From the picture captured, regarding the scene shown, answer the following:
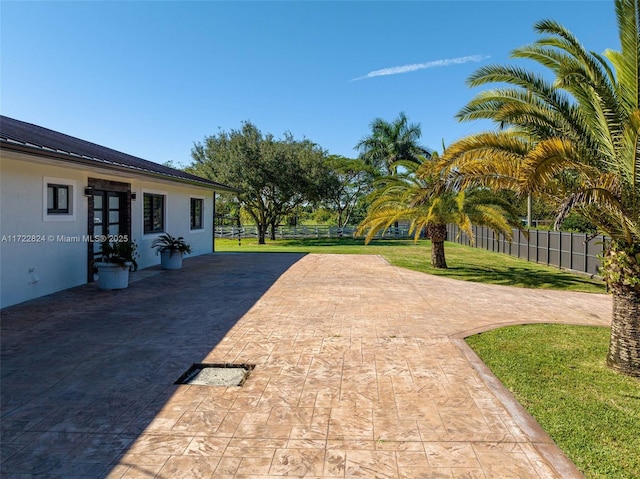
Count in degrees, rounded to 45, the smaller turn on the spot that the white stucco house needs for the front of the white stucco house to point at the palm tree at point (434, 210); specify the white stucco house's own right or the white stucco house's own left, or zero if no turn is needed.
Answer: approximately 45° to the white stucco house's own left

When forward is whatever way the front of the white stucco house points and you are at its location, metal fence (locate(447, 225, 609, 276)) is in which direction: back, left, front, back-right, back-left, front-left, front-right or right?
front-left

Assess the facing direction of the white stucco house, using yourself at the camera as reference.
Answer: facing the viewer and to the right of the viewer

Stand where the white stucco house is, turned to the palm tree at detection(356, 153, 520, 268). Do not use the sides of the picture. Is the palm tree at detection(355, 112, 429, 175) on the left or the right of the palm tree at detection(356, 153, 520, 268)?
left

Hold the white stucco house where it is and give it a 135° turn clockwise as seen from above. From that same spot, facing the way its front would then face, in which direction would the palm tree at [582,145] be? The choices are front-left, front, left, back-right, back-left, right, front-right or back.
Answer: back-left

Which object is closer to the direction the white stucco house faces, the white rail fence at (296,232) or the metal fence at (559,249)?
the metal fence

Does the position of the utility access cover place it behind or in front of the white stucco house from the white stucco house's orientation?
in front

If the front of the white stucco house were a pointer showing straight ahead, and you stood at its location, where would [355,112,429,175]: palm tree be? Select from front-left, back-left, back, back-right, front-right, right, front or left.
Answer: left
